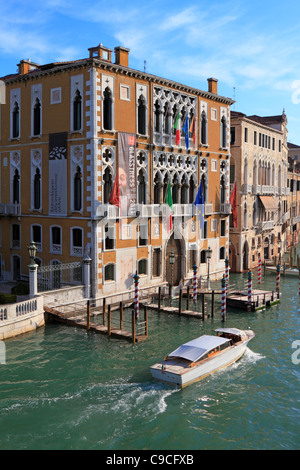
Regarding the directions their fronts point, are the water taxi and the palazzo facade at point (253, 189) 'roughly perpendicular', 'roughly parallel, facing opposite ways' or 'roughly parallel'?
roughly perpendicular

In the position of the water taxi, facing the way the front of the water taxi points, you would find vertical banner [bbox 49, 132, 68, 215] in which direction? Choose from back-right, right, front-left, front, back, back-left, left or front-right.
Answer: left

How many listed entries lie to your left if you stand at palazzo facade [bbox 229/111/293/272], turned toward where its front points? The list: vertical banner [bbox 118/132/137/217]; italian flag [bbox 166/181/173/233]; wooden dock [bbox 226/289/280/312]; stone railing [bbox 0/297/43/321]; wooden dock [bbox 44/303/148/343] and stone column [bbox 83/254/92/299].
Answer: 0

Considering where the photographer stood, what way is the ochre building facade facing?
facing the viewer and to the right of the viewer

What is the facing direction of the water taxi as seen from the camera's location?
facing away from the viewer and to the right of the viewer

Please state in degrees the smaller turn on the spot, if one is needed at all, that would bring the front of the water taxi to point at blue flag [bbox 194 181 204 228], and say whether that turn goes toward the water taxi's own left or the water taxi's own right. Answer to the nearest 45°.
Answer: approximately 45° to the water taxi's own left

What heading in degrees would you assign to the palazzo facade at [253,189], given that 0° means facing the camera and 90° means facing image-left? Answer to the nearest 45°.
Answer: approximately 315°

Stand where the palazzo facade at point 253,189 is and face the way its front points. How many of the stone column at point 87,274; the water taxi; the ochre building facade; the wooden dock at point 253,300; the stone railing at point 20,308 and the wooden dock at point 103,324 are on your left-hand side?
0

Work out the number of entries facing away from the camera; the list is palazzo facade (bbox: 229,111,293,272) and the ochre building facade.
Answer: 0

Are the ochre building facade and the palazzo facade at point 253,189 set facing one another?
no

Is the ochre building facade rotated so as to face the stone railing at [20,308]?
no

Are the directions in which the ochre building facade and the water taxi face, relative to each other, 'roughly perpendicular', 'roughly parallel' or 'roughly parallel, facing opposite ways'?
roughly perpendicular

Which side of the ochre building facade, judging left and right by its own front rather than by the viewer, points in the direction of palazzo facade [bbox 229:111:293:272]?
left
